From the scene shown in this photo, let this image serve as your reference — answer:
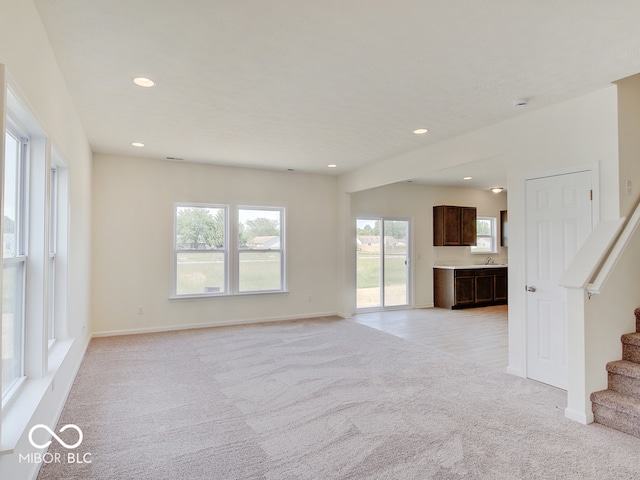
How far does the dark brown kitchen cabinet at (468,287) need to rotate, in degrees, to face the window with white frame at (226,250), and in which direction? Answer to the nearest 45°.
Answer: approximately 90° to its right

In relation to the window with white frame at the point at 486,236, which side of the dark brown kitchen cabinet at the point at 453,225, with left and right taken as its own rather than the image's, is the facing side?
left

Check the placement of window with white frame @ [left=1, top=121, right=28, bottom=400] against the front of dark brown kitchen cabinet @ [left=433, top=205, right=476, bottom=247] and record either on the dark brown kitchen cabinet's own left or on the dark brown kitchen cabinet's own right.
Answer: on the dark brown kitchen cabinet's own right

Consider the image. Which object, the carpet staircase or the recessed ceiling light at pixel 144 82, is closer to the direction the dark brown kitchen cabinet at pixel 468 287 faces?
the carpet staircase

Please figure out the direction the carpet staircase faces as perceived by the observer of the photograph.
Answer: facing the viewer and to the left of the viewer

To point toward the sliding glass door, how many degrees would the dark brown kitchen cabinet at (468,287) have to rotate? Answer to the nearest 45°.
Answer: approximately 90° to its right

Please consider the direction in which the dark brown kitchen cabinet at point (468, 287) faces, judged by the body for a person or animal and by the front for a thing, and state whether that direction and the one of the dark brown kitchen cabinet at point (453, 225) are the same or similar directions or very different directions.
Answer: same or similar directions

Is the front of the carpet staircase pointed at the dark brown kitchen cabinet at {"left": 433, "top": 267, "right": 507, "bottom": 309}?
no

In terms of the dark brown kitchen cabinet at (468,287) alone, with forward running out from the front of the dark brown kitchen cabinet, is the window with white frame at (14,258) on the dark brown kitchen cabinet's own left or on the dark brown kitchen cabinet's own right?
on the dark brown kitchen cabinet's own right

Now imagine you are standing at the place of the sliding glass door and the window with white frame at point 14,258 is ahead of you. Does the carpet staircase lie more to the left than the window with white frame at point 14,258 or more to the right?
left

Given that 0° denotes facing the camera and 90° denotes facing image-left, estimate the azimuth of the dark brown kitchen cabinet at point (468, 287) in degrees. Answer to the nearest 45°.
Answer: approximately 315°

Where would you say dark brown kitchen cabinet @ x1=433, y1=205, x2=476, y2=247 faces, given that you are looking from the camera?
facing the viewer and to the right of the viewer
